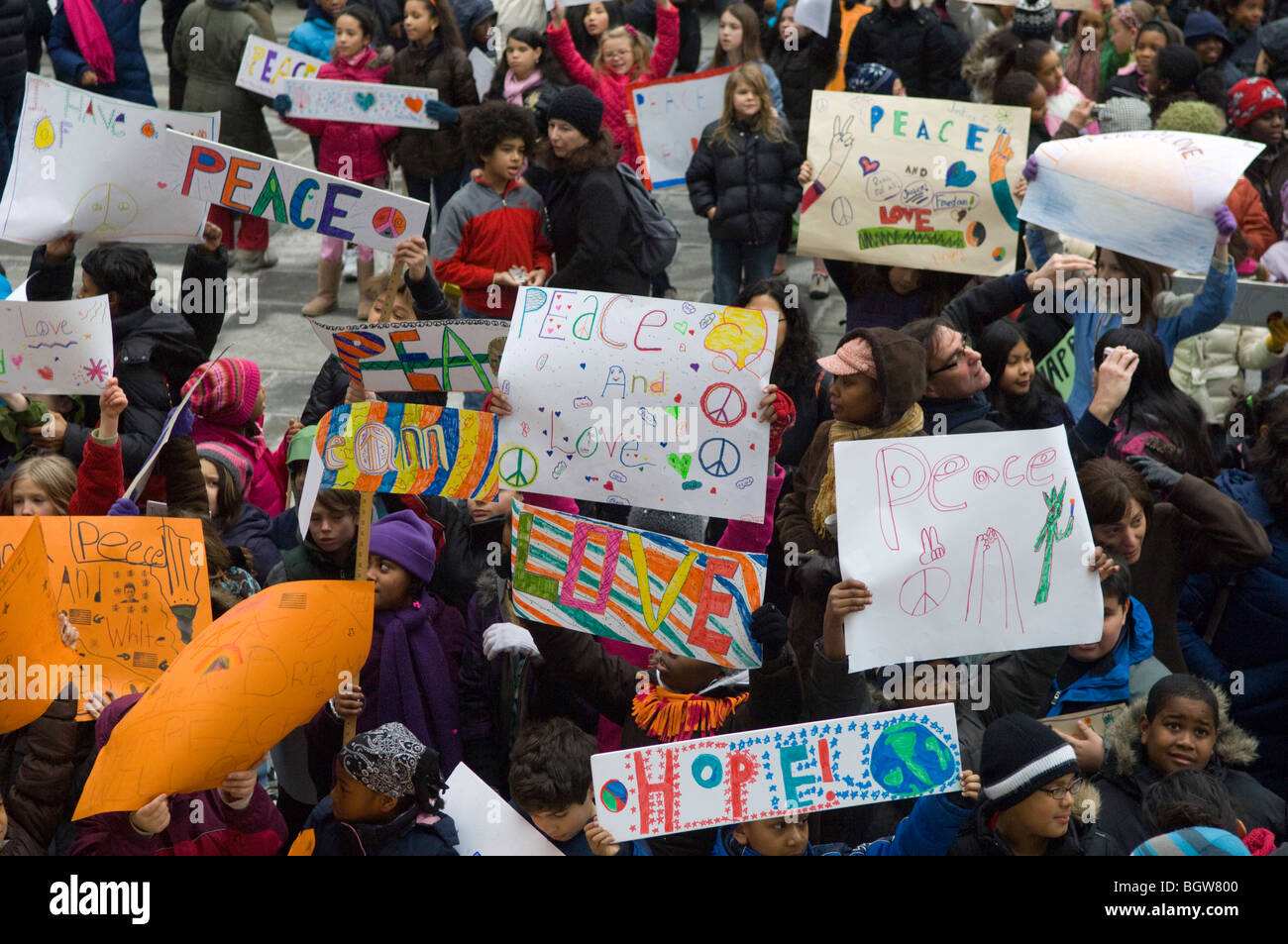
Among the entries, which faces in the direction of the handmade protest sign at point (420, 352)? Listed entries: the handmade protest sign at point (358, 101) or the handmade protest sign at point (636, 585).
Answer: the handmade protest sign at point (358, 101)

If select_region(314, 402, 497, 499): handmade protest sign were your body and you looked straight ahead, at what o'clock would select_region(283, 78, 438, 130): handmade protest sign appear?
select_region(283, 78, 438, 130): handmade protest sign is roughly at 6 o'clock from select_region(314, 402, 497, 499): handmade protest sign.

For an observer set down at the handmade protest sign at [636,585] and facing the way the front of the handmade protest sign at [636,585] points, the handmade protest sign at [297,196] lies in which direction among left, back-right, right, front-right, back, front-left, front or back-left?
back-right

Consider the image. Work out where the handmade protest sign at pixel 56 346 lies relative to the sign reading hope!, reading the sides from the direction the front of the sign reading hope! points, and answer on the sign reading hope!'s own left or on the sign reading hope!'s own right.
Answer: on the sign reading hope!'s own right

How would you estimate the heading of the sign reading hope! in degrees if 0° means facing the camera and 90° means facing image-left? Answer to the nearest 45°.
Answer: approximately 0°
